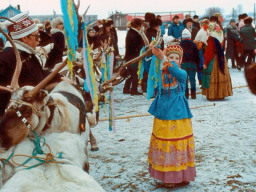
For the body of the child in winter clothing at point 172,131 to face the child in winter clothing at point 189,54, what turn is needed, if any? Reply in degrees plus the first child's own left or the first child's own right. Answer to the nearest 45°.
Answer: approximately 135° to the first child's own right

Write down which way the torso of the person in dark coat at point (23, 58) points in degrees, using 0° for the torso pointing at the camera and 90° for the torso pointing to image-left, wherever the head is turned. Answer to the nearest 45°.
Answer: approximately 270°

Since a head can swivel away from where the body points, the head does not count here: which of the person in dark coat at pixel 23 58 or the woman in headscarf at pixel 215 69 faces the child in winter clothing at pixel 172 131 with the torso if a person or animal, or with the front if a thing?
the person in dark coat

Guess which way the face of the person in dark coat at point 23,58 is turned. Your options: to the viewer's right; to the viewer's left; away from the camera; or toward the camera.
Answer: to the viewer's right

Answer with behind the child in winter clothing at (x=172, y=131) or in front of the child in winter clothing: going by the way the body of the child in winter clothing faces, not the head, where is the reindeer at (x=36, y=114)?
in front

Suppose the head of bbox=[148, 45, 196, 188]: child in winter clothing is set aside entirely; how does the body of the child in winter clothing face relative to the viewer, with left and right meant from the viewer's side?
facing the viewer and to the left of the viewer

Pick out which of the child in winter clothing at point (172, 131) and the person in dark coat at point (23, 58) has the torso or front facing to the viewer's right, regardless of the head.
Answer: the person in dark coat

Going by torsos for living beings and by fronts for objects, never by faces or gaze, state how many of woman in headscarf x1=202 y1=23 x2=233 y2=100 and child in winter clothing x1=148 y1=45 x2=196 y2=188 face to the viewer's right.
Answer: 0

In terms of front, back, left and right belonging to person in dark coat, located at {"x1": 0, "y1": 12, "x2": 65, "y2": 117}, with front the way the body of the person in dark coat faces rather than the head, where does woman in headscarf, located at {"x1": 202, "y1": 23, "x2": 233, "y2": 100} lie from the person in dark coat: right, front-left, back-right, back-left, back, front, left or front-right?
front-left

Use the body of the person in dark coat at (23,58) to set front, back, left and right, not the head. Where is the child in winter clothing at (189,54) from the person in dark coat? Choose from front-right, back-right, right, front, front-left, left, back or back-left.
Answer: front-left
